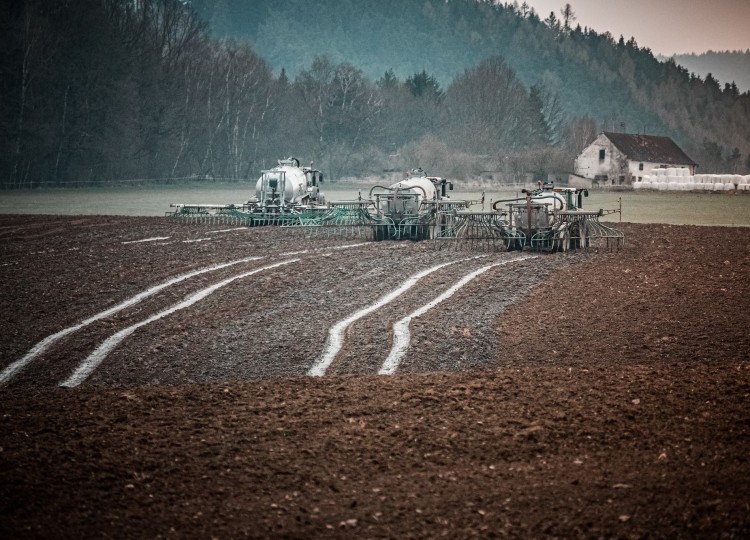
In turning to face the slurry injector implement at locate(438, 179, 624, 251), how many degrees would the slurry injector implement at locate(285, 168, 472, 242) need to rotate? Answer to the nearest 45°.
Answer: approximately 90° to its right

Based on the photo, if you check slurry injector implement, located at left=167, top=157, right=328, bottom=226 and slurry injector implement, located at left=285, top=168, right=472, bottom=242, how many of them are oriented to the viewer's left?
0

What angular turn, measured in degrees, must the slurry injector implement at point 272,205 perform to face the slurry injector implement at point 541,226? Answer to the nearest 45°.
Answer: approximately 90° to its right

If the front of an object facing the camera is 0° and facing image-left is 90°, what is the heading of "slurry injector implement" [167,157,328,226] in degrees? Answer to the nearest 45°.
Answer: approximately 225°

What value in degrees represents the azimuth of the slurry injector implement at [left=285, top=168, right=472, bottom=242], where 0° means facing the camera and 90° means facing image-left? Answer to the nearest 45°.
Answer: approximately 225°

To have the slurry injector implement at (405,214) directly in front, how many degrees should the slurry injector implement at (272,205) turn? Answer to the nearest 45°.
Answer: approximately 90° to its right

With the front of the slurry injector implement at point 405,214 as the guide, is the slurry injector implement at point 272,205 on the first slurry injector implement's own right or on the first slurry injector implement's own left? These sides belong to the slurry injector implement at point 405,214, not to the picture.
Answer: on the first slurry injector implement's own left
